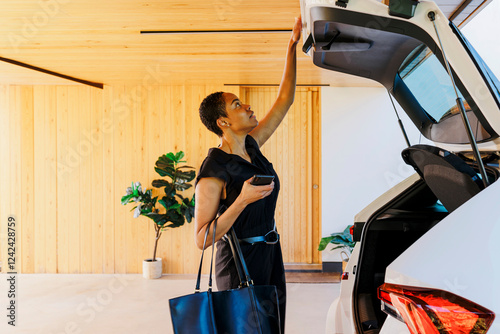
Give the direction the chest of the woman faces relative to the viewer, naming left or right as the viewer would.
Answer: facing the viewer and to the right of the viewer

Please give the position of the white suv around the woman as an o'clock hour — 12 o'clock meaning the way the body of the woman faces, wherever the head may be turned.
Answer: The white suv is roughly at 12 o'clock from the woman.

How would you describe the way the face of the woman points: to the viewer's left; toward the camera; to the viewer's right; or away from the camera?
to the viewer's right

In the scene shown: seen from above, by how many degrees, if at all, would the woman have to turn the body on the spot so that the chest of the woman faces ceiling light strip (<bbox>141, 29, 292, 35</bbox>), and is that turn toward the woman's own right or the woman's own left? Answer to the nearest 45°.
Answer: approximately 135° to the woman's own left

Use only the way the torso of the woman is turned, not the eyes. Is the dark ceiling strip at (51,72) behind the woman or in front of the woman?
behind

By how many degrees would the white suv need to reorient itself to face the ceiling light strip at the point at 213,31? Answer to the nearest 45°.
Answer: approximately 90° to its left

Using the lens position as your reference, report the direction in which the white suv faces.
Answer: facing away from the viewer and to the right of the viewer

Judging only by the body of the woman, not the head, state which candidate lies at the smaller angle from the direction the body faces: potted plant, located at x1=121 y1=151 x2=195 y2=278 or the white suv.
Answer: the white suv

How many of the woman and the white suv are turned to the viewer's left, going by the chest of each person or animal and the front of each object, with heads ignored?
0
